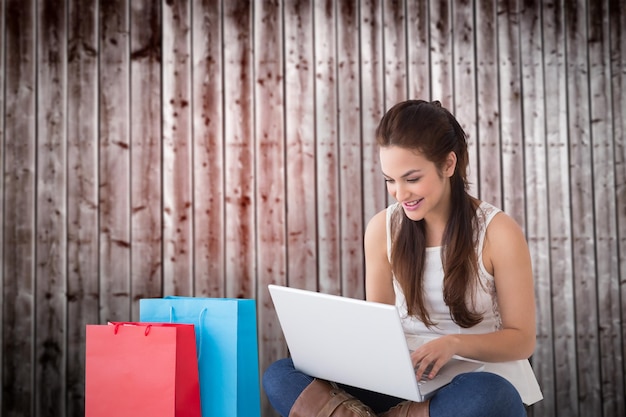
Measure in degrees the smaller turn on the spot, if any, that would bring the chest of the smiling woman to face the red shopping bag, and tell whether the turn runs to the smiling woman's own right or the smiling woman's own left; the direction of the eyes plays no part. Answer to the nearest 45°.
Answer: approximately 45° to the smiling woman's own right

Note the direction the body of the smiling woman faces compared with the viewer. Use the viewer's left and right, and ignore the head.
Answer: facing the viewer and to the left of the viewer

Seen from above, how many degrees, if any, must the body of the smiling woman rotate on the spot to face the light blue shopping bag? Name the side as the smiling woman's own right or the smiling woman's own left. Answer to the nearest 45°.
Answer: approximately 45° to the smiling woman's own right
